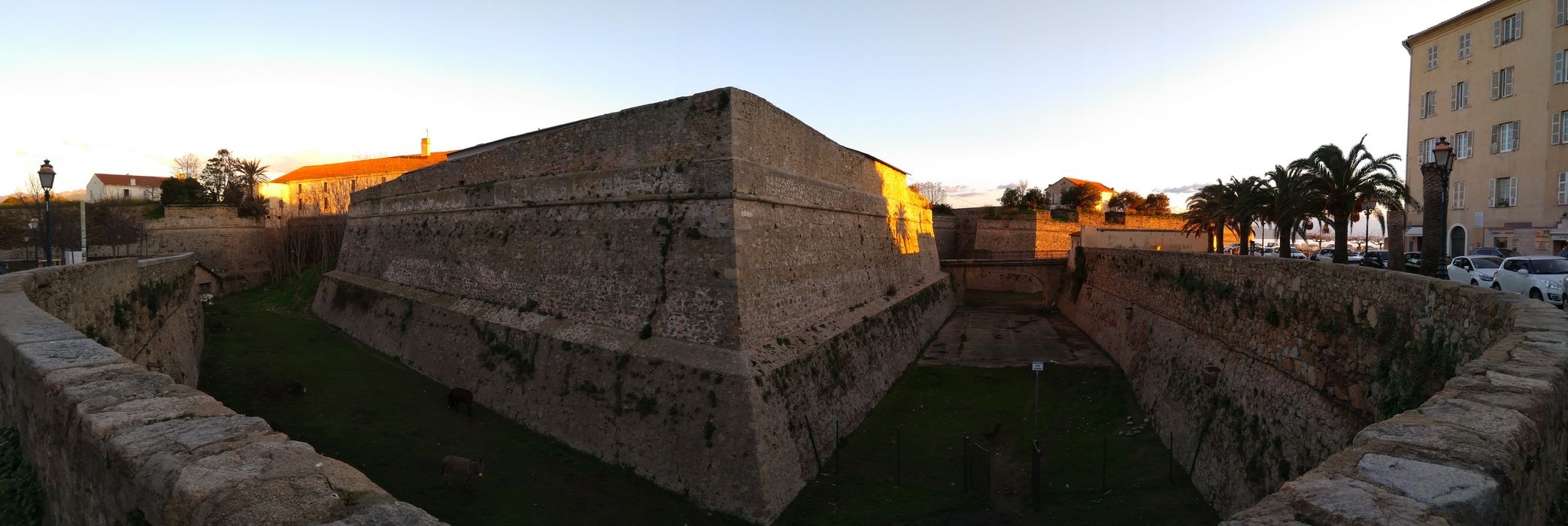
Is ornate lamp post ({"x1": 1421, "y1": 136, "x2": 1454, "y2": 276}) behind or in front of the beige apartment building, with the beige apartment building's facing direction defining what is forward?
in front

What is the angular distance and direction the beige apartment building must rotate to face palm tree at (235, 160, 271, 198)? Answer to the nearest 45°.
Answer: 0° — it already faces it

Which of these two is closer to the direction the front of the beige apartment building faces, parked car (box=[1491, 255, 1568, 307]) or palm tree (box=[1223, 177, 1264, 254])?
the parked car

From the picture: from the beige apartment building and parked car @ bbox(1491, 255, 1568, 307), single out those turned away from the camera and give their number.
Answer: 0

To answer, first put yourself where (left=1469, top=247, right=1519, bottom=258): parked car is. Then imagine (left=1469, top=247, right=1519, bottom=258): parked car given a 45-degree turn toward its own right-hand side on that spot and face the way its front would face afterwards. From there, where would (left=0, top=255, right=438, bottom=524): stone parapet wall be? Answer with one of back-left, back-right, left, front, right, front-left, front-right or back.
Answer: front

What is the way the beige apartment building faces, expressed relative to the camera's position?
facing the viewer and to the left of the viewer

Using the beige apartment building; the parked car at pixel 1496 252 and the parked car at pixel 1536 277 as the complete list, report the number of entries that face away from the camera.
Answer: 0

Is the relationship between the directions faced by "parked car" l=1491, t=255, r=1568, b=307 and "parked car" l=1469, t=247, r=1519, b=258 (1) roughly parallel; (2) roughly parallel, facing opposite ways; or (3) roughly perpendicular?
roughly parallel
